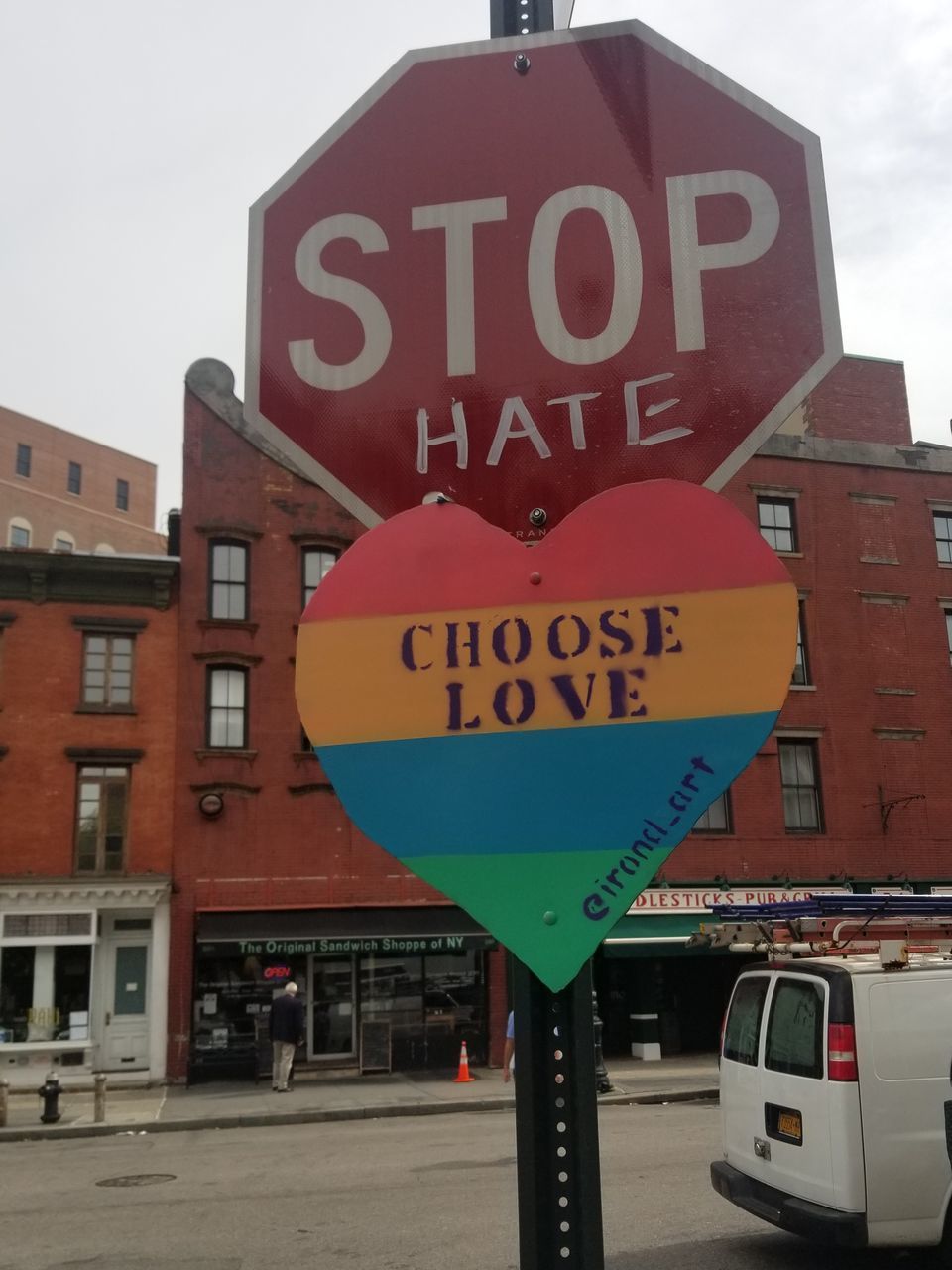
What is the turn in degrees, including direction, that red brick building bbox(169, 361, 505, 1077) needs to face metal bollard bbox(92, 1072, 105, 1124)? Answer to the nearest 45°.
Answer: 0° — it already faces it

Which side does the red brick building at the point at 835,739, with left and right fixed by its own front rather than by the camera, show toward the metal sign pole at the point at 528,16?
front

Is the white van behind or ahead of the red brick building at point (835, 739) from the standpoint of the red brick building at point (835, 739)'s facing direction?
ahead

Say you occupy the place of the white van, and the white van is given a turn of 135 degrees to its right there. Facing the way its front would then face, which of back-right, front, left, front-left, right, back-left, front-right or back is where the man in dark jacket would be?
back-right

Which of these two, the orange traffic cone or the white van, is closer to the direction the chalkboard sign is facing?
the white van

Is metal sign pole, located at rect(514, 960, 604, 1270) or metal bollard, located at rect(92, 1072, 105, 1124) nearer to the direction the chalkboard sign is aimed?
the metal sign pole

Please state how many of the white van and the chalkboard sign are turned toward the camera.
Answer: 1

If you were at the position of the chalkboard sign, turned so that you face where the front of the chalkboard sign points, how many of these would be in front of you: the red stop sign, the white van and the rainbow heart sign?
3

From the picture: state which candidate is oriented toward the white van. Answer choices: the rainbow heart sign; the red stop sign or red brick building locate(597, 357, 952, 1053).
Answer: the red brick building

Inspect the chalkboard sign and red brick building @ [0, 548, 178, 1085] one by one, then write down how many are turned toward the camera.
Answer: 2

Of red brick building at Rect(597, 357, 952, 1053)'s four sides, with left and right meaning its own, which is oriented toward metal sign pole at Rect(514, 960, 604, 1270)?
front

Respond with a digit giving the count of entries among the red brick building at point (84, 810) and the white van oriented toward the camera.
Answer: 1

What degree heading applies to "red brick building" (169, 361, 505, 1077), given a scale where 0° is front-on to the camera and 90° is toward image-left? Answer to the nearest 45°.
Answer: approximately 0°

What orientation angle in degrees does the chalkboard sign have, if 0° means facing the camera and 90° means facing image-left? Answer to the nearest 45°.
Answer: approximately 0°
